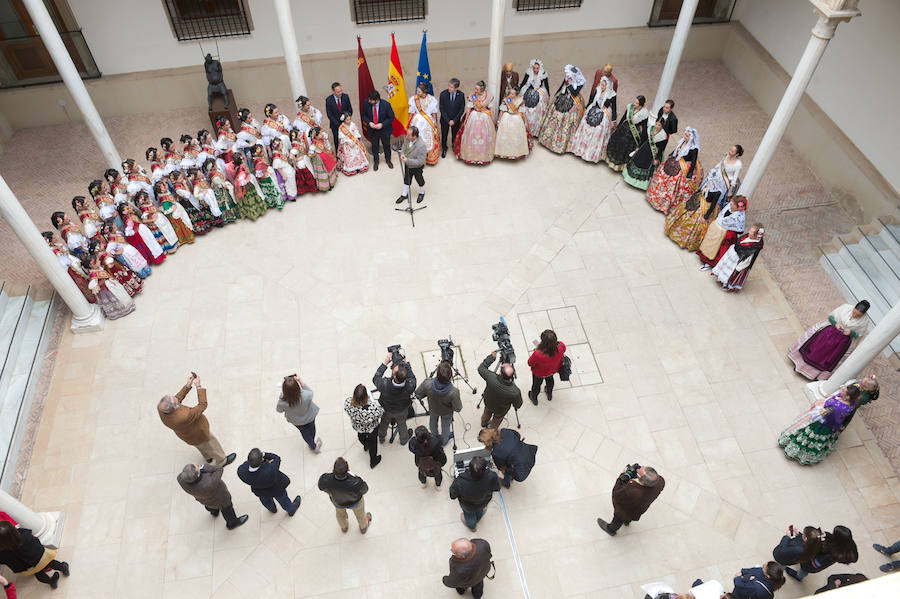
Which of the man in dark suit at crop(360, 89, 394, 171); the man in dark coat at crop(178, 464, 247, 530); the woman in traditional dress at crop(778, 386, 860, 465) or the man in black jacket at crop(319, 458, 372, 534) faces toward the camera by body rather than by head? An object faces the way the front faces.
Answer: the man in dark suit

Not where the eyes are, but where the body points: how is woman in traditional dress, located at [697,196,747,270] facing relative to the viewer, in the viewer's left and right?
facing the viewer and to the left of the viewer

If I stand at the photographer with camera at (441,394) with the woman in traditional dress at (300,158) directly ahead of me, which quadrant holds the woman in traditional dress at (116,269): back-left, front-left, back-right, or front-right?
front-left

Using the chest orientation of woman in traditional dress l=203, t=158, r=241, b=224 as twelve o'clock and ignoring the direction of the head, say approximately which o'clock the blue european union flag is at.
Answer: The blue european union flag is roughly at 10 o'clock from the woman in traditional dress.

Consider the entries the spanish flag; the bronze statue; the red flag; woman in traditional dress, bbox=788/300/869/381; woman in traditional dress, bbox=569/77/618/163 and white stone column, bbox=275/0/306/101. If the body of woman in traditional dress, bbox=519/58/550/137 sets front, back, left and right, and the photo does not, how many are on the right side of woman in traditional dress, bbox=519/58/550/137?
4

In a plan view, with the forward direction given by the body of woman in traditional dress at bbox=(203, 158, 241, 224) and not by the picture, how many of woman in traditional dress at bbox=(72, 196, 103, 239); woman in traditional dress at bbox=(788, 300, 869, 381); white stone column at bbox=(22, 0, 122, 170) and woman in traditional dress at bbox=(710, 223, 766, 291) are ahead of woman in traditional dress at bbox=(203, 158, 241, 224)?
2

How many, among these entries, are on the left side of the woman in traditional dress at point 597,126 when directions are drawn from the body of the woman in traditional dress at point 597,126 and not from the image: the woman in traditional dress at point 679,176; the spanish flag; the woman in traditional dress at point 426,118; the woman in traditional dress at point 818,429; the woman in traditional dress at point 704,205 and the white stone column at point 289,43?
3

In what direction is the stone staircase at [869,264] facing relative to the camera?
to the viewer's left

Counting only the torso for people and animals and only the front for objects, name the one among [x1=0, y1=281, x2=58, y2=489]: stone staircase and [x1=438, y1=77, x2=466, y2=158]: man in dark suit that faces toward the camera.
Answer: the man in dark suit

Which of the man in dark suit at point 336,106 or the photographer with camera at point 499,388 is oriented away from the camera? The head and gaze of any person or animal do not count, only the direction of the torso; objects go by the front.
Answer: the photographer with camera

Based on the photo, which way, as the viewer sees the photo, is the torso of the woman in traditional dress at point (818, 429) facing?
to the viewer's left

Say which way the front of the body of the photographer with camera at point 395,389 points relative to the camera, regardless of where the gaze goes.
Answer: away from the camera

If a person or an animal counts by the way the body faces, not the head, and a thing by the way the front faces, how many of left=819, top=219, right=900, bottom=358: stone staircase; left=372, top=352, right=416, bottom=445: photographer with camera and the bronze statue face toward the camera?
1

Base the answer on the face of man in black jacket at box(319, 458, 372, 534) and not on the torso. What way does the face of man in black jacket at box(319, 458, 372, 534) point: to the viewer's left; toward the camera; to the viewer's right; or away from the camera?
away from the camera

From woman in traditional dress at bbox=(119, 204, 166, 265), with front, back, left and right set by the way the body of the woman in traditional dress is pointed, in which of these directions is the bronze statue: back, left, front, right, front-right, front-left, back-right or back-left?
left

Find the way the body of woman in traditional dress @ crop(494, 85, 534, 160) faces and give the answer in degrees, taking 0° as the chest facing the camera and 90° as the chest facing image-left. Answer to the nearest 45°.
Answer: approximately 0°

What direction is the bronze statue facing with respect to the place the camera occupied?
facing the viewer

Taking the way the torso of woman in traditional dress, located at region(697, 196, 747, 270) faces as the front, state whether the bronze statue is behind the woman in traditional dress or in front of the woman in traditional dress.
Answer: in front

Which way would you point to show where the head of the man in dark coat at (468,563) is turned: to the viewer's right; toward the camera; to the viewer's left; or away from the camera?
away from the camera

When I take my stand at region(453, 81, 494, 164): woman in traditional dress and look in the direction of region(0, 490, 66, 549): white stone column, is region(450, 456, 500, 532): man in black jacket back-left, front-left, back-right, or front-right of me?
front-left
